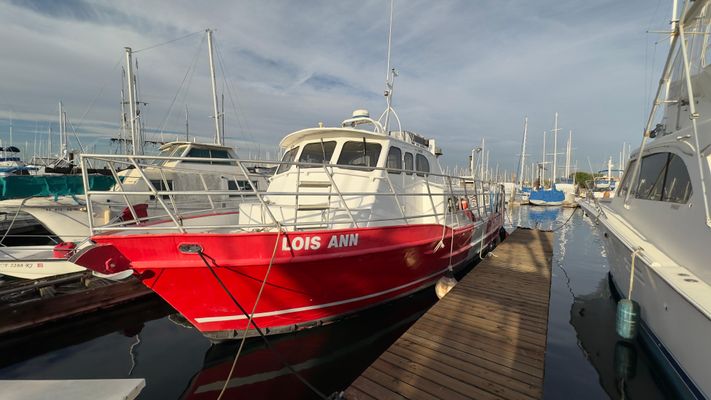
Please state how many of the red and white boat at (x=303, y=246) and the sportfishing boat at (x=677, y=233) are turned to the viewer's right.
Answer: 0

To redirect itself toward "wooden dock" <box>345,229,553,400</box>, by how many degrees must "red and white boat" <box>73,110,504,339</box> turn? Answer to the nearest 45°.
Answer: approximately 90° to its left

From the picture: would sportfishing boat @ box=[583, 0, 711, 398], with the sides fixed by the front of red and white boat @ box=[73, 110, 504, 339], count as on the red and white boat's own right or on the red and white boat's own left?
on the red and white boat's own left

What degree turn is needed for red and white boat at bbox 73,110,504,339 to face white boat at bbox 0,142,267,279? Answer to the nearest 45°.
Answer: approximately 90° to its right

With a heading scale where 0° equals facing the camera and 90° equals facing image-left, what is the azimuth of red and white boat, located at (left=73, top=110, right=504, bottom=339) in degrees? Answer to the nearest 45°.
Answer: approximately 45°
